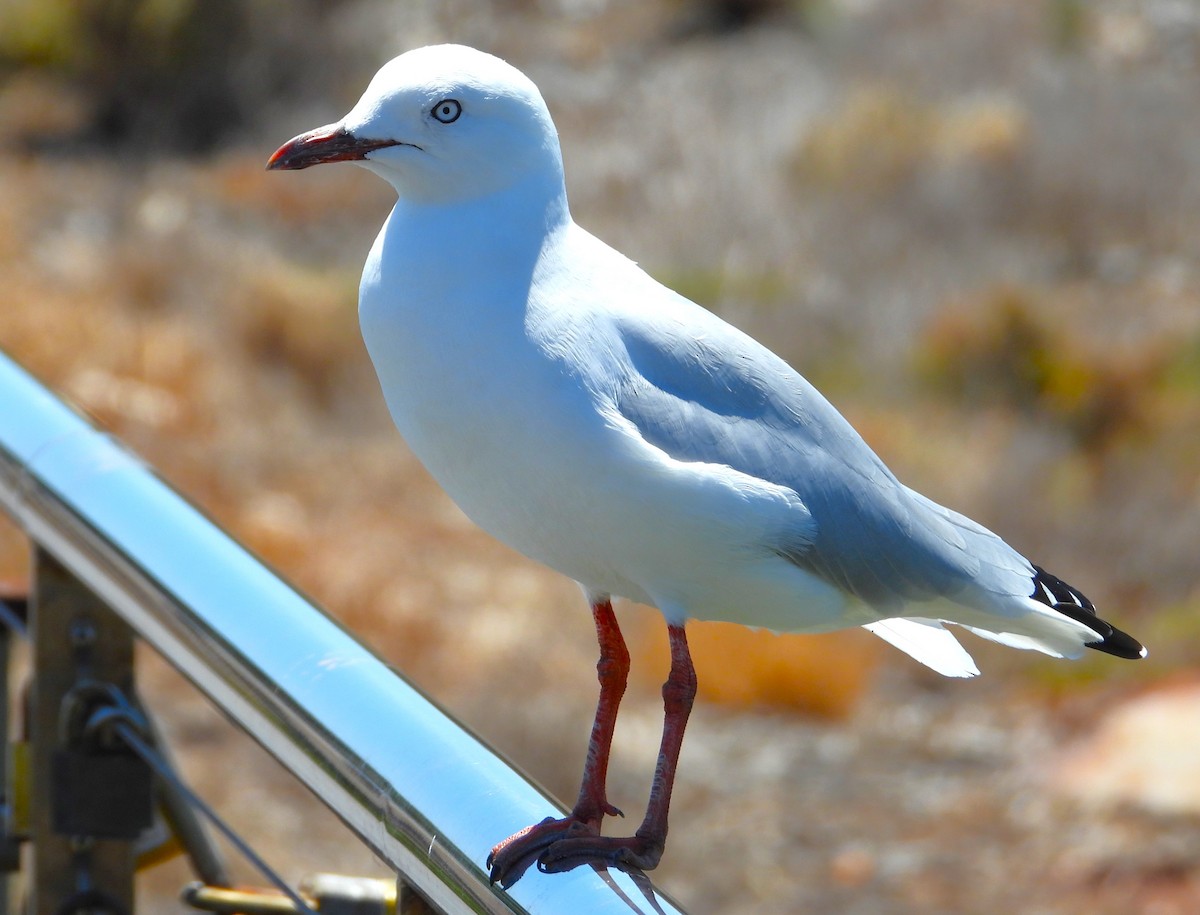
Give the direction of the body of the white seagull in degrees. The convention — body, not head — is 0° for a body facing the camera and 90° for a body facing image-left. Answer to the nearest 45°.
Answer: approximately 90°

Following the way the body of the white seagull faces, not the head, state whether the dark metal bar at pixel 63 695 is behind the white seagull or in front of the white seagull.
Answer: in front
